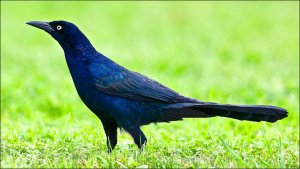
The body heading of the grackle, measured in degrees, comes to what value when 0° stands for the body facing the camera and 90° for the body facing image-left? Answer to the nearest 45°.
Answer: approximately 90°
